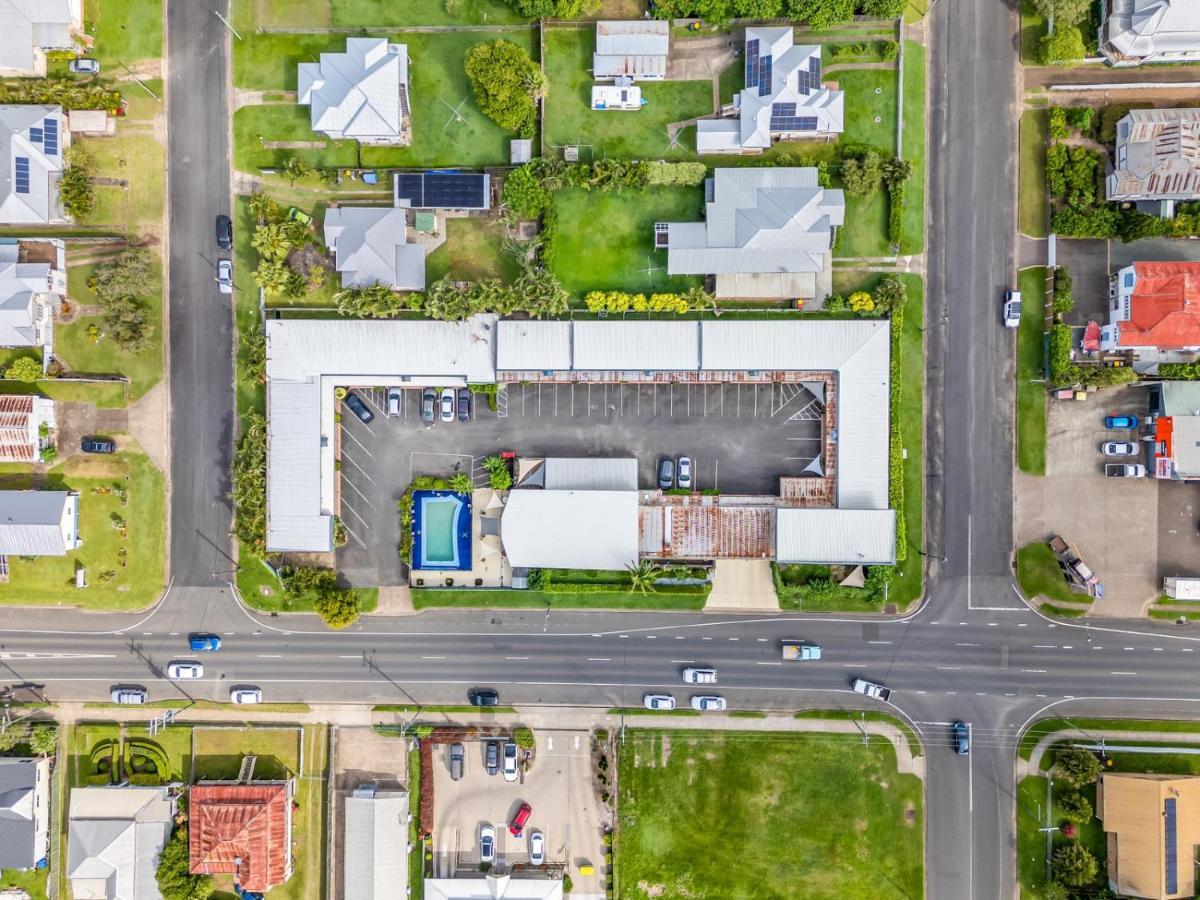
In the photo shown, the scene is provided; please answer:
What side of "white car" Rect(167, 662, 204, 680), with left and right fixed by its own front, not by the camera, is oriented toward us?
left

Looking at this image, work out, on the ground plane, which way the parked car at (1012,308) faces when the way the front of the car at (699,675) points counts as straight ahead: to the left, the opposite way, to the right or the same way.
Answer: to the left

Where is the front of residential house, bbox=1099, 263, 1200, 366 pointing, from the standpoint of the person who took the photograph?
facing to the left of the viewer

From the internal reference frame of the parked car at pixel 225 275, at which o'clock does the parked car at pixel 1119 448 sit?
the parked car at pixel 1119 448 is roughly at 10 o'clock from the parked car at pixel 225 275.

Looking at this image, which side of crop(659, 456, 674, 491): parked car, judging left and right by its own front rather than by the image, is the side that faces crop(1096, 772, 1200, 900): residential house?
left

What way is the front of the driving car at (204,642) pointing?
to the viewer's right

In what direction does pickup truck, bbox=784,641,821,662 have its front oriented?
to the viewer's right
